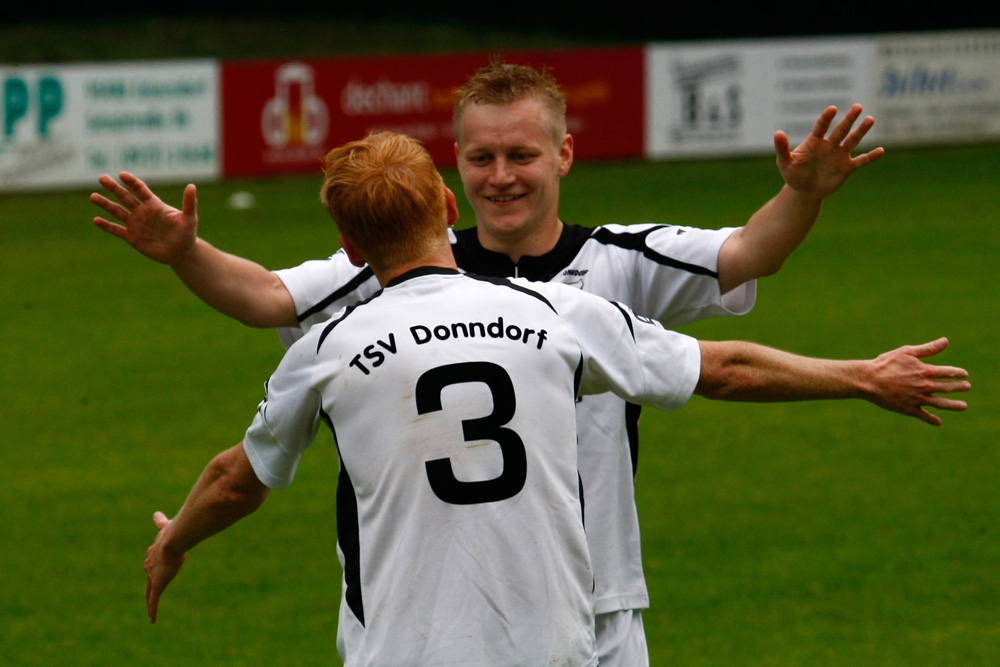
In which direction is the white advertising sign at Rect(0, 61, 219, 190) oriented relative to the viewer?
toward the camera

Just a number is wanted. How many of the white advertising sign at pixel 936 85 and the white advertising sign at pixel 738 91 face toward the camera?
2

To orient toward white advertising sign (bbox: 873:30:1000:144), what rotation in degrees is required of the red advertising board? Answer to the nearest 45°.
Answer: approximately 90° to its left

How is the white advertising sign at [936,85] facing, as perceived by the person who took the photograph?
facing the viewer

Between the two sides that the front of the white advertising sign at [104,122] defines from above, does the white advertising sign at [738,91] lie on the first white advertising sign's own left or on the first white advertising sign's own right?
on the first white advertising sign's own left

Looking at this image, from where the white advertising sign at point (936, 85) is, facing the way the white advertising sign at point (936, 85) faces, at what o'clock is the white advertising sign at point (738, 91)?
the white advertising sign at point (738, 91) is roughly at 2 o'clock from the white advertising sign at point (936, 85).

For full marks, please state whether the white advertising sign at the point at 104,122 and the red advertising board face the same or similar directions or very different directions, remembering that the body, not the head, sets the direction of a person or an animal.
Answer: same or similar directions

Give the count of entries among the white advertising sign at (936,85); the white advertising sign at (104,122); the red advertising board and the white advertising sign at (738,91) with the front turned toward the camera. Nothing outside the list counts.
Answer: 4

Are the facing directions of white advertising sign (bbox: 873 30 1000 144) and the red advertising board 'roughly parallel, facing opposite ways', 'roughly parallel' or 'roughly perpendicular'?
roughly parallel

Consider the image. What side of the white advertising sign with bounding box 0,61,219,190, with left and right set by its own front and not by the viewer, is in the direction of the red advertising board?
left

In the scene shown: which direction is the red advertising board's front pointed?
toward the camera

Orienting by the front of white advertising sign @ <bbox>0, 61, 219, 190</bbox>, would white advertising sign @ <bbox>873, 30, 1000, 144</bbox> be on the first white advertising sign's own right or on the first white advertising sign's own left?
on the first white advertising sign's own left

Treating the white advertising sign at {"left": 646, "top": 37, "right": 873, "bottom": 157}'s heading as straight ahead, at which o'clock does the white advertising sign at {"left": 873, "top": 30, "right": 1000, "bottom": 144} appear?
the white advertising sign at {"left": 873, "top": 30, "right": 1000, "bottom": 144} is roughly at 8 o'clock from the white advertising sign at {"left": 646, "top": 37, "right": 873, "bottom": 157}.

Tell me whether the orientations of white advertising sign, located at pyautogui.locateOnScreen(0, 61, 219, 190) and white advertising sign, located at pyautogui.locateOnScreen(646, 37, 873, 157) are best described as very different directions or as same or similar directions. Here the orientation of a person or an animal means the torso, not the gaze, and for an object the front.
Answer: same or similar directions
